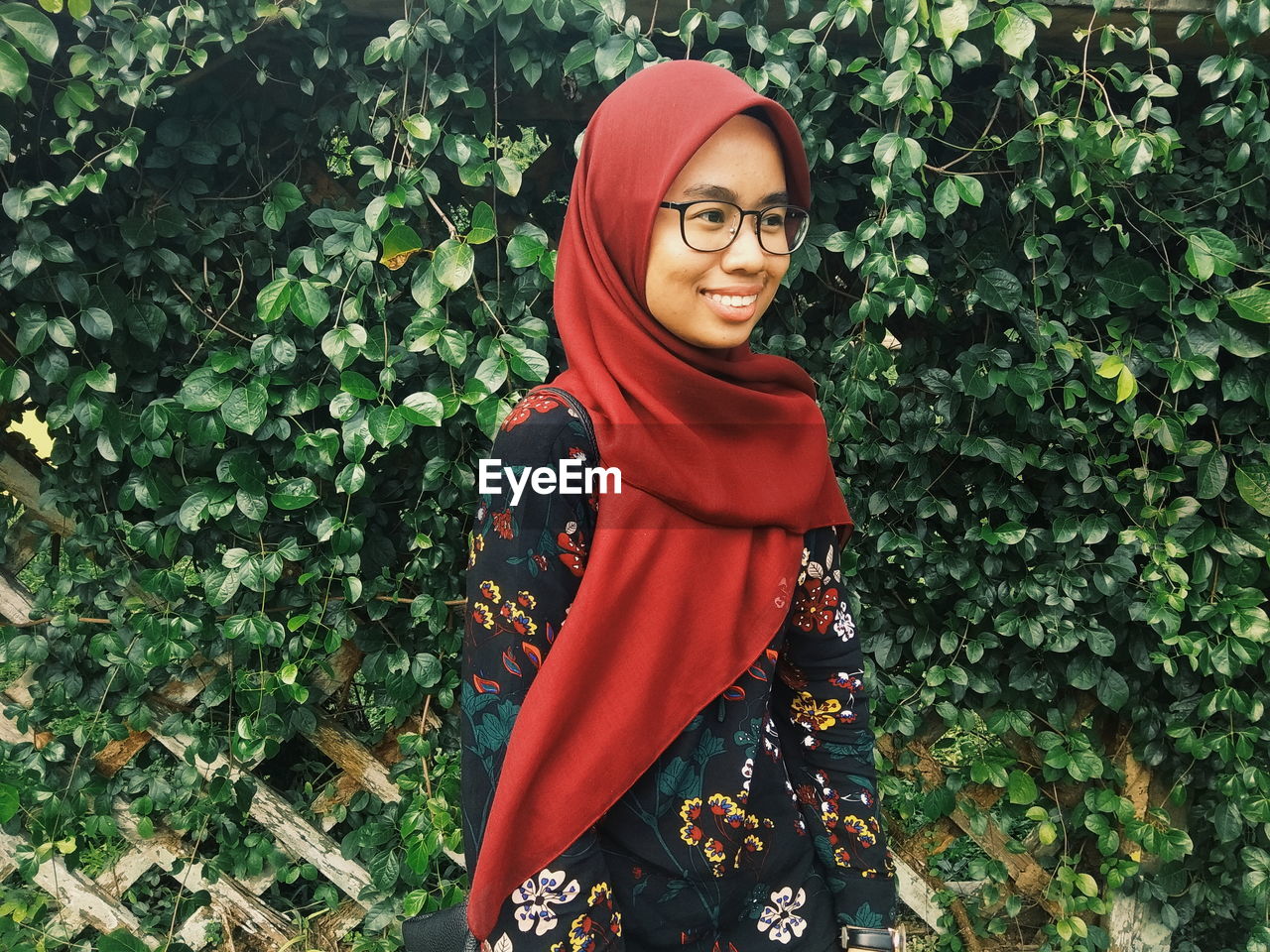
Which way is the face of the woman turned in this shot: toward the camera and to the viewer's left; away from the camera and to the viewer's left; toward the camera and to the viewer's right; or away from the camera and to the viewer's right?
toward the camera and to the viewer's right

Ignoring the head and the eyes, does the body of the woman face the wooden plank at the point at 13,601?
no

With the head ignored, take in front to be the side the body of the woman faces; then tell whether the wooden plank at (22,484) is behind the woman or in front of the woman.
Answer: behind
